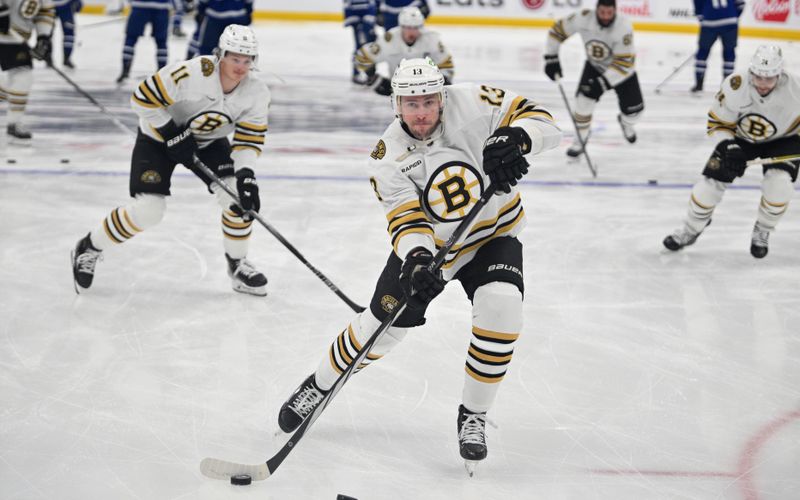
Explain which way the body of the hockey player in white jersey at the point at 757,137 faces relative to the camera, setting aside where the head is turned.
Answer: toward the camera

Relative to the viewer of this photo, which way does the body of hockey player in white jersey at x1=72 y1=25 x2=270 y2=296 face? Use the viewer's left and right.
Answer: facing the viewer and to the right of the viewer

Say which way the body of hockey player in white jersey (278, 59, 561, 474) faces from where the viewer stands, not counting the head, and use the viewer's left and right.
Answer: facing the viewer

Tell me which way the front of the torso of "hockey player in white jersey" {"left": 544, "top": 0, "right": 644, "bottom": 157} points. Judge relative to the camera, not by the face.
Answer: toward the camera

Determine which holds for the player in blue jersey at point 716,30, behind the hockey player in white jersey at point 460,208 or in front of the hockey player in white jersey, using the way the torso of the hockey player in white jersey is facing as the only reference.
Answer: behind
